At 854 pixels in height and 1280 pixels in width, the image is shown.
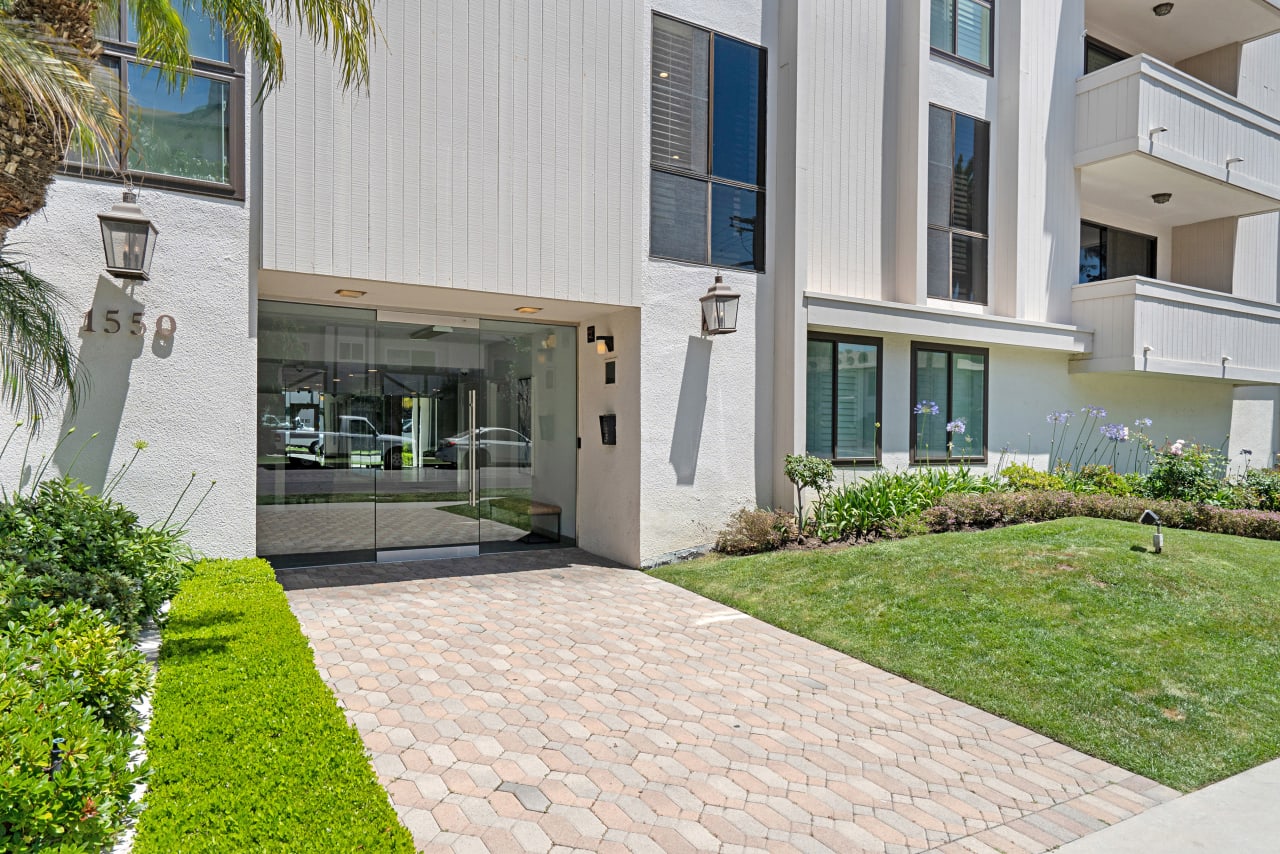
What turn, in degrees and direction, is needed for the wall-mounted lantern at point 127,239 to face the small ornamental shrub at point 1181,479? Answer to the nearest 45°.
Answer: approximately 90° to its left

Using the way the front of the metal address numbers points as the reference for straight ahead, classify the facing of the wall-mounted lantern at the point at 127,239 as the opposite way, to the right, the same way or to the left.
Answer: the same way

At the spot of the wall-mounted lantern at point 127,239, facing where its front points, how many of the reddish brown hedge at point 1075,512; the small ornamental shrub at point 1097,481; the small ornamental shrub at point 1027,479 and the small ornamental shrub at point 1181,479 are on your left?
4

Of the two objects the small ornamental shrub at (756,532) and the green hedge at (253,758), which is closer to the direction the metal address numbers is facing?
the green hedge

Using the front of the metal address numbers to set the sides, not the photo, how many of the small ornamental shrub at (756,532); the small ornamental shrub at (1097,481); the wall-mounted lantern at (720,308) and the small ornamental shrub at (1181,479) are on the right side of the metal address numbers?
0

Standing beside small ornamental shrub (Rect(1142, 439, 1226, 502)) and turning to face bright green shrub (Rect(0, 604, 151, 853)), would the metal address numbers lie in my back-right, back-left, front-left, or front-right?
front-right

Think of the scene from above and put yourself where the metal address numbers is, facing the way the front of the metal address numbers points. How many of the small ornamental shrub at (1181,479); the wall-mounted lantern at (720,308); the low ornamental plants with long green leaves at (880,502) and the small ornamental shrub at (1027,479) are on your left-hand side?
4

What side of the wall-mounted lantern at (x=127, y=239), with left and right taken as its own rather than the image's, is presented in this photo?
front

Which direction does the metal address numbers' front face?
toward the camera

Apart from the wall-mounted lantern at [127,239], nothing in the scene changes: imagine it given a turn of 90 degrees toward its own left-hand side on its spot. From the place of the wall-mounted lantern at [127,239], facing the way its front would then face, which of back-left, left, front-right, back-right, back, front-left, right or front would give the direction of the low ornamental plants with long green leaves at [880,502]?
front

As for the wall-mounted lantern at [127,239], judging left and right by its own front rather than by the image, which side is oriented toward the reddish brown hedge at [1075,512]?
left

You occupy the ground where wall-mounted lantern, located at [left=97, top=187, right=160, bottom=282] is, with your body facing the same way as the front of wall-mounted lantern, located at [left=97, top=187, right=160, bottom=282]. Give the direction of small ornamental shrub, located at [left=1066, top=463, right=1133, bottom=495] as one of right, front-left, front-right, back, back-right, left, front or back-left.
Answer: left

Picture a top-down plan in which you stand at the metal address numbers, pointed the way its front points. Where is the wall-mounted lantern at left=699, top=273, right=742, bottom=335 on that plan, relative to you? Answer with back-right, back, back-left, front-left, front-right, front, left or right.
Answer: left

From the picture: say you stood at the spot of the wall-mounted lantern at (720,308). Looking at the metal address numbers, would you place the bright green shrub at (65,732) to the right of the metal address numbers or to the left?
left

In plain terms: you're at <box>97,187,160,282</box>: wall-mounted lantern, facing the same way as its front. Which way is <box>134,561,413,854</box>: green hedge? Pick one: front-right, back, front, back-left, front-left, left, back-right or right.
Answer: front

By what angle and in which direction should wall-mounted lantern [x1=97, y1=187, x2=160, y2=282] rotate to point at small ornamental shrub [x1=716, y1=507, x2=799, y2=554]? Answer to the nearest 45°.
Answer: approximately 90° to its left

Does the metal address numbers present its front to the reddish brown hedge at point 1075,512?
no

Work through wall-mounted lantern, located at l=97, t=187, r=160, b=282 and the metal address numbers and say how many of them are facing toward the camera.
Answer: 2

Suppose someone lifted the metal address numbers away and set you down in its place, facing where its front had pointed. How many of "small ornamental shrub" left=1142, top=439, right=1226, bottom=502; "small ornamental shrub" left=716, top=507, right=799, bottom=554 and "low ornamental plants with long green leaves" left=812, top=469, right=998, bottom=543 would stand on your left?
3
